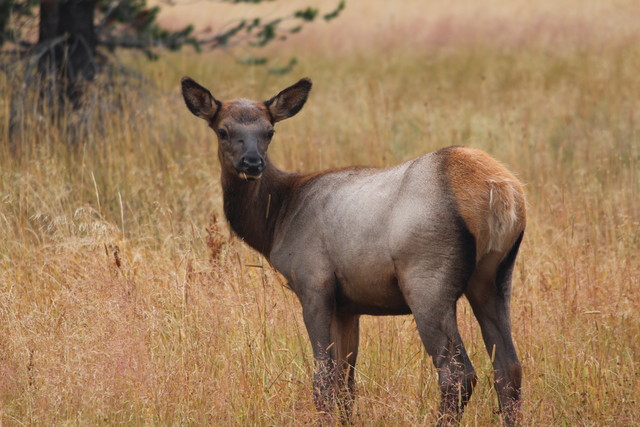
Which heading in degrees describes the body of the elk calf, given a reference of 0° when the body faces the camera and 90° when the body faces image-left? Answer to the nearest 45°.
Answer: approximately 135°
